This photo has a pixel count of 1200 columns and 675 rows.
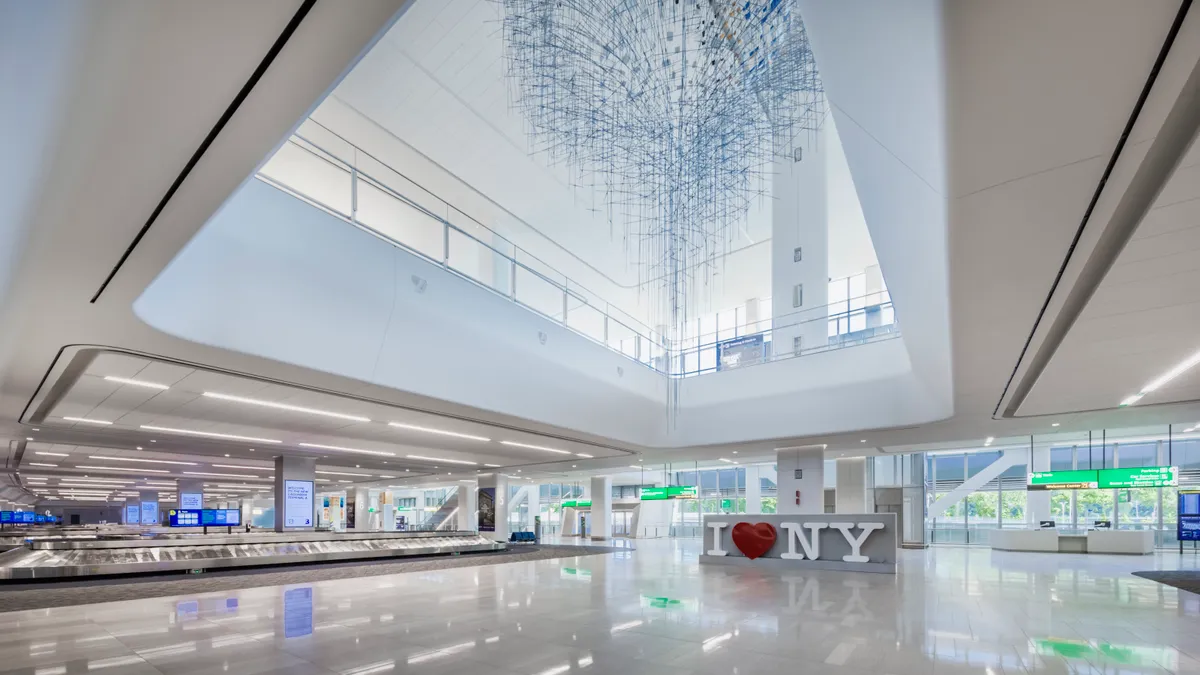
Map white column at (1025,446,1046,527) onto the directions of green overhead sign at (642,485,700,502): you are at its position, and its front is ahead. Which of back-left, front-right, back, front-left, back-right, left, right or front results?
left

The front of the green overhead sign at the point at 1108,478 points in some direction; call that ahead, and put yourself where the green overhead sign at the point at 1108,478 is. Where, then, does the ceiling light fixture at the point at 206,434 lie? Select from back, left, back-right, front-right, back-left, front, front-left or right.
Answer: front-right

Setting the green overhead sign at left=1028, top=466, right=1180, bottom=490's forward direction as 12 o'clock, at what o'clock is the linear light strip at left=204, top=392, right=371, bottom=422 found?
The linear light strip is roughly at 1 o'clock from the green overhead sign.

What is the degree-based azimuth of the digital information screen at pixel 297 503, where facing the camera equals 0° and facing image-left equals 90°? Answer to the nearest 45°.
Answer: approximately 0°
